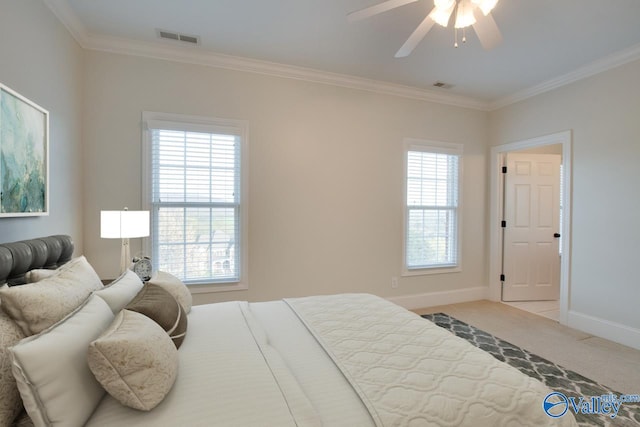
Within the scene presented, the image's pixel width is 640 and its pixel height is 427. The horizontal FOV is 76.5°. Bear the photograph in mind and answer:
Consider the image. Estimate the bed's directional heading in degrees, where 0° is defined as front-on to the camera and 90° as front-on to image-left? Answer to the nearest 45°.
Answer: approximately 270°

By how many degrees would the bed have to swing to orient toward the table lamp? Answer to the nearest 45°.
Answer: approximately 135° to its left

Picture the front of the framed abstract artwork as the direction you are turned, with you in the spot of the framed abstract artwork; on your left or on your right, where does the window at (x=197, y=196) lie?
on your left

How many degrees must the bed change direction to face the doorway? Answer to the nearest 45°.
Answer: approximately 45° to its left

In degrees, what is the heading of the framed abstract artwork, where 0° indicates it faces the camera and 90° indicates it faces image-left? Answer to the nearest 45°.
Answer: approximately 315°

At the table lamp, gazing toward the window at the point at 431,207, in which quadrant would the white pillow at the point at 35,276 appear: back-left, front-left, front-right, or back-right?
back-right
